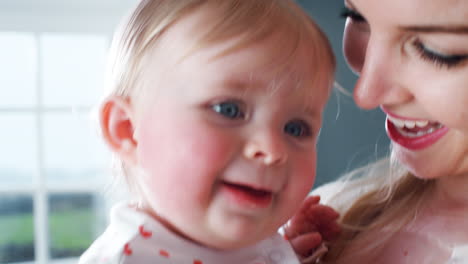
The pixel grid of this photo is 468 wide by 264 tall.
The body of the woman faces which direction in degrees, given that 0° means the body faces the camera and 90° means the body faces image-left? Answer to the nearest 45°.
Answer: approximately 45°

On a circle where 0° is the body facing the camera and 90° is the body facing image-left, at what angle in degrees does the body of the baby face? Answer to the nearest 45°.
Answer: approximately 315°

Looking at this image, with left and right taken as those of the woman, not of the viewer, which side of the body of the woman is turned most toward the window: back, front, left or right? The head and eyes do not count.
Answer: right

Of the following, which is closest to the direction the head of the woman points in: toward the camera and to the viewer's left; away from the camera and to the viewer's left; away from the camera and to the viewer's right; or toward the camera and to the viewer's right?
toward the camera and to the viewer's left

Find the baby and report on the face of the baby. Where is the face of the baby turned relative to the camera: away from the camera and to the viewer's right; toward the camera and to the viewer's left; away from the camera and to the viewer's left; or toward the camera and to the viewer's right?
toward the camera and to the viewer's right

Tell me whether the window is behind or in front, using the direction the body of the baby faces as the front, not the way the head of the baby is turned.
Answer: behind
